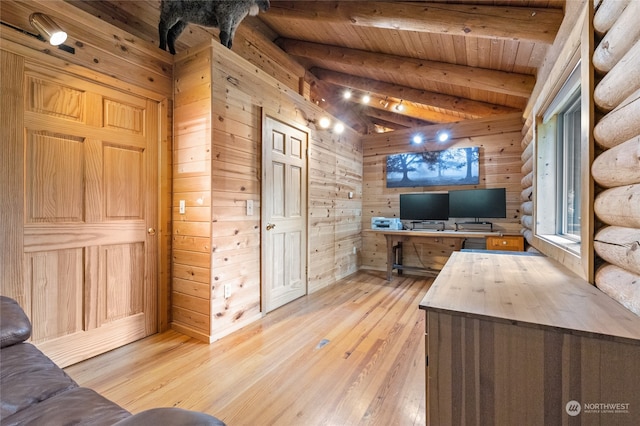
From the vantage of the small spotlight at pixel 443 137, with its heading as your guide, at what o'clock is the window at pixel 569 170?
The window is roughly at 11 o'clock from the small spotlight.

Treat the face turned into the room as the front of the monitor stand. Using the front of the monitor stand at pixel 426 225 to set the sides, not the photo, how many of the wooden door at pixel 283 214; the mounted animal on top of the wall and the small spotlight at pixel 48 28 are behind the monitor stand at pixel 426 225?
0

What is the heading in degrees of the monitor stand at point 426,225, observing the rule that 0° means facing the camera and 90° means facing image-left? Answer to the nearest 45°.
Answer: approximately 0°

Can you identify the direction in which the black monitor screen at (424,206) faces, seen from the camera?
facing the viewer

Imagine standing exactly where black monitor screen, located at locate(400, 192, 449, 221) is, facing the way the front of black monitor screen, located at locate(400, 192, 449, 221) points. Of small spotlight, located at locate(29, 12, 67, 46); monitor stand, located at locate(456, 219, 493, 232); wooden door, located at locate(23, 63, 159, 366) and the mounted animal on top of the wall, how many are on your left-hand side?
1

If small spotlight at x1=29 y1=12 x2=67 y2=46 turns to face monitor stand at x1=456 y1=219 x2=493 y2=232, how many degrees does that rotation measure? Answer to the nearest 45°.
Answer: approximately 45° to its left

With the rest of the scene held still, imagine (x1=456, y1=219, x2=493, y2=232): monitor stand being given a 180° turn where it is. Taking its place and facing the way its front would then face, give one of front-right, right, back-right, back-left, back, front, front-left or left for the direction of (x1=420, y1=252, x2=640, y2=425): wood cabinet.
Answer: back

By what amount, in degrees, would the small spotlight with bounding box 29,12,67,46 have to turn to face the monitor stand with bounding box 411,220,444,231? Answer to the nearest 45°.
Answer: approximately 45° to its left

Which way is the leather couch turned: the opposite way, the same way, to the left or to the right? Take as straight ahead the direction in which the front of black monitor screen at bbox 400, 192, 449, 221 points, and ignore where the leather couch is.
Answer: the opposite way

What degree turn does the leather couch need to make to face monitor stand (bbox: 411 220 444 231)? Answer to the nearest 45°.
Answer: approximately 45° to its right

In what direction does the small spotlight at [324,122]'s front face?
toward the camera
